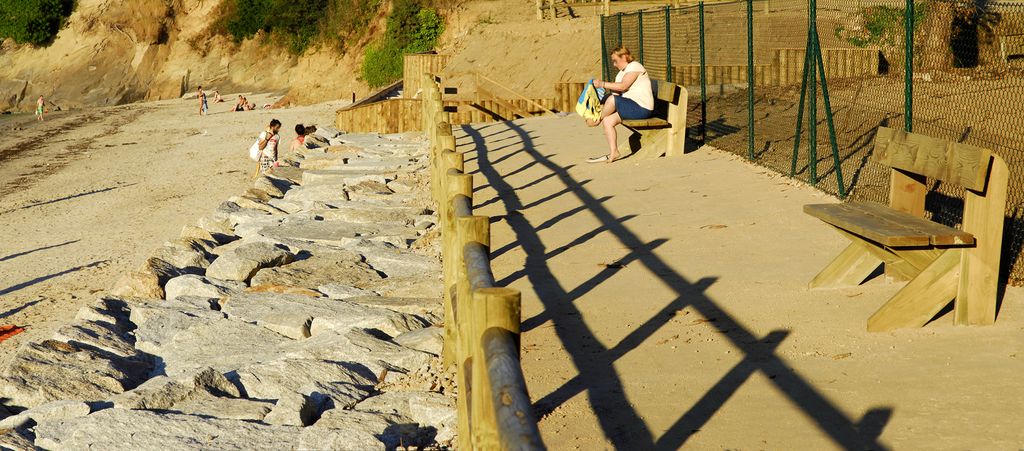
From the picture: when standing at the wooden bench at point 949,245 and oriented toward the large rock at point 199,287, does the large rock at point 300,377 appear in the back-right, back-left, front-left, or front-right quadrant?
front-left

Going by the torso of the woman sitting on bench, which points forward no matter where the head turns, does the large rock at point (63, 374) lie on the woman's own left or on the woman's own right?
on the woman's own left

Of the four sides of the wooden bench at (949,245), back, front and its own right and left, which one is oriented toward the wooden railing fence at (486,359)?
front

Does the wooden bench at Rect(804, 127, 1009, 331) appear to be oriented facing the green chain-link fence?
no

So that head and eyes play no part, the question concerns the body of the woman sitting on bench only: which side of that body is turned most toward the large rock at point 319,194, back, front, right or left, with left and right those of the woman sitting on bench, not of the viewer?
front

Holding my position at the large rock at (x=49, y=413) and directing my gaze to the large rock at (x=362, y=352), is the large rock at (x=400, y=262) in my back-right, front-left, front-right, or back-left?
front-left

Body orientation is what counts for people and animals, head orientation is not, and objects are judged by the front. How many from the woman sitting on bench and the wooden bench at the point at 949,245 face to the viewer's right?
0

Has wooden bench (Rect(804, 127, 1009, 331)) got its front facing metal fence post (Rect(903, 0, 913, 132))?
no

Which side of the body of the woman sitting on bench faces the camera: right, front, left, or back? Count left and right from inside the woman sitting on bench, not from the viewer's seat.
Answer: left

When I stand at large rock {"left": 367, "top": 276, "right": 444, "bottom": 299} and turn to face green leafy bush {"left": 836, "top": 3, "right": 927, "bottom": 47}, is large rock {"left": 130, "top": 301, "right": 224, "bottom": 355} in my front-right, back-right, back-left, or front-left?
back-left

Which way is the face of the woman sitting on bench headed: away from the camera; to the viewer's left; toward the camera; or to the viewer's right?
to the viewer's left

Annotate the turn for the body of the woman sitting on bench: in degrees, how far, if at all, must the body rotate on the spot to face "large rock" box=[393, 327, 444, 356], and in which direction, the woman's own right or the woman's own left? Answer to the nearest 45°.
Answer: approximately 90° to the woman's own left

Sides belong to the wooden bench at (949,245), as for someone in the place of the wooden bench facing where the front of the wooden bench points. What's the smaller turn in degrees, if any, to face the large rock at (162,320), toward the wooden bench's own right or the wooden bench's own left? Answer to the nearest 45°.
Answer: approximately 45° to the wooden bench's own right

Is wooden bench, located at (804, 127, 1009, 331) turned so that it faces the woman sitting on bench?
no

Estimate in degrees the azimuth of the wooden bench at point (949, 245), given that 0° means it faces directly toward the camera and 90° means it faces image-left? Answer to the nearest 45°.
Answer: approximately 45°

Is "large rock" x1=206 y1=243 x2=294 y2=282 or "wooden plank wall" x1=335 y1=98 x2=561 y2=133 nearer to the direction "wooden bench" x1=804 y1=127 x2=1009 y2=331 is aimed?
the large rock

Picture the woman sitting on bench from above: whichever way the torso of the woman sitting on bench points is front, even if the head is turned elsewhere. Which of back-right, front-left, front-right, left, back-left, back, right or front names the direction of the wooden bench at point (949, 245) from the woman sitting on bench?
left

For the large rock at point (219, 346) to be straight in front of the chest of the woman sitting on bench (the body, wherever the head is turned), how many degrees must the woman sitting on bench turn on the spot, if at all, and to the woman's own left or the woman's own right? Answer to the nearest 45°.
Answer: approximately 45° to the woman's own left
